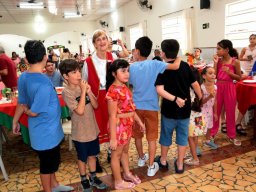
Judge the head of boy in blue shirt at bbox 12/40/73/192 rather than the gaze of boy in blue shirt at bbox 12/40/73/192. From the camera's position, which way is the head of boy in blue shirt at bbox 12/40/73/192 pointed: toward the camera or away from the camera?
away from the camera

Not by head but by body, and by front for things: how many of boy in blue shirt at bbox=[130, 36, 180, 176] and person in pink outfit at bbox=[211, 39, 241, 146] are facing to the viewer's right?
0

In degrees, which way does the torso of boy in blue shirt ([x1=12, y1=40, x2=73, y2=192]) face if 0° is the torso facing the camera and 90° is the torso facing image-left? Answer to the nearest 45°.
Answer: approximately 225°

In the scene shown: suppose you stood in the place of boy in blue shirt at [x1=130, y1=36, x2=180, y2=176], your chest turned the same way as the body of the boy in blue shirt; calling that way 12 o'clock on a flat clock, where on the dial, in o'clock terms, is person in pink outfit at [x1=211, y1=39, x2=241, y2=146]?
The person in pink outfit is roughly at 3 o'clock from the boy in blue shirt.

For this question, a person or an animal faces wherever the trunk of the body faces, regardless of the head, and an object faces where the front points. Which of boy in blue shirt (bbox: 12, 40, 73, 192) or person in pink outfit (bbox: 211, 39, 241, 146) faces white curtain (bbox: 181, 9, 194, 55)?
the boy in blue shirt

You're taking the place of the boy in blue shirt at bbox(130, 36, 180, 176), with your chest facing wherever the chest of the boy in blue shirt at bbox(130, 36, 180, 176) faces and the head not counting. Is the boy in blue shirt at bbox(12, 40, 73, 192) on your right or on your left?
on your left

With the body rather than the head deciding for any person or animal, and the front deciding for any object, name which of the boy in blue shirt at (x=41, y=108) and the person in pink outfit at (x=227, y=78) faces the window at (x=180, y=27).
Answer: the boy in blue shirt

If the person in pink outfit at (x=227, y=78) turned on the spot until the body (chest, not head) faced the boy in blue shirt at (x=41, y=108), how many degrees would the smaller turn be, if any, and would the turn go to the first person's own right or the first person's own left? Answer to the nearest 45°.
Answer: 0° — they already face them

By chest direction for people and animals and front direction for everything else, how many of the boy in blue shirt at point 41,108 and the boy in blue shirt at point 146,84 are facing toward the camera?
0

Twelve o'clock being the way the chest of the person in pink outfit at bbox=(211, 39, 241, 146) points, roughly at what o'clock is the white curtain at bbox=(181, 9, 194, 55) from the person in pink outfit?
The white curtain is roughly at 4 o'clock from the person in pink outfit.

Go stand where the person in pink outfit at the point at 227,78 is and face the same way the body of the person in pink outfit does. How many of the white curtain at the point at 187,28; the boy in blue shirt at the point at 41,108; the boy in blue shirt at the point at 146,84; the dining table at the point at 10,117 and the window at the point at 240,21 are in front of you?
3

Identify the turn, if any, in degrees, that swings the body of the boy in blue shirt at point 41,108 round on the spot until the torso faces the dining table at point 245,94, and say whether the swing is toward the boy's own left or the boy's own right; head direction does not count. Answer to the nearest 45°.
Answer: approximately 45° to the boy's own right

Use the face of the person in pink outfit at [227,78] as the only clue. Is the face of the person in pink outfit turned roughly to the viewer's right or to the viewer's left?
to the viewer's left

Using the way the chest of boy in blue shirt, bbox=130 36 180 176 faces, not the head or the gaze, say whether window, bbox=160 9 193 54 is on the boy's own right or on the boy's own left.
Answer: on the boy's own right

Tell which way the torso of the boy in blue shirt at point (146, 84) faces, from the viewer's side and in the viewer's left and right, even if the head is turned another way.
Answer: facing away from the viewer and to the left of the viewer

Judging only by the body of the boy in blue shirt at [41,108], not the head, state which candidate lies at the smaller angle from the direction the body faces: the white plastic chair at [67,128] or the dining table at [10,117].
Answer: the white plastic chair

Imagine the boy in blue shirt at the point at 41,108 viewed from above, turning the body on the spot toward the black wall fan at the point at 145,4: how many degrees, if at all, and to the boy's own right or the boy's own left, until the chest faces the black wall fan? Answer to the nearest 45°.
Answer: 0° — they already face it
